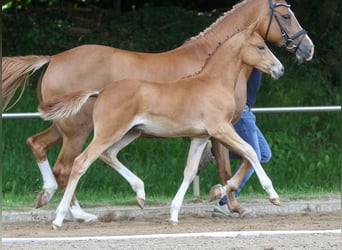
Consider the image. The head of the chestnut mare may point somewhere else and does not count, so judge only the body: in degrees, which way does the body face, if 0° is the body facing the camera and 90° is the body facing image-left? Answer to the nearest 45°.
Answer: approximately 270°

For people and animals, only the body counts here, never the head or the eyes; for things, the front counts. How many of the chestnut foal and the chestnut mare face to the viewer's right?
2

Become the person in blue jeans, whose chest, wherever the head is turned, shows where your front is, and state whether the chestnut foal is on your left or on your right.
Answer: on your right

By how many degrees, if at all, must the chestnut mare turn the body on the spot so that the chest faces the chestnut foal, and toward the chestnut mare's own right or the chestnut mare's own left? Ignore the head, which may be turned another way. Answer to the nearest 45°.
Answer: approximately 45° to the chestnut mare's own right

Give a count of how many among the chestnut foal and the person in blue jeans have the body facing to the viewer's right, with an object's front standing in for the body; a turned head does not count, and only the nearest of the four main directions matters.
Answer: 2

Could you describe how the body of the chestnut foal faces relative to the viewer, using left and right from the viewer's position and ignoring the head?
facing to the right of the viewer

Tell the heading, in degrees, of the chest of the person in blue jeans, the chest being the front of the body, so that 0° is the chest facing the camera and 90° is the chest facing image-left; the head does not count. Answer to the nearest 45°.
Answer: approximately 270°

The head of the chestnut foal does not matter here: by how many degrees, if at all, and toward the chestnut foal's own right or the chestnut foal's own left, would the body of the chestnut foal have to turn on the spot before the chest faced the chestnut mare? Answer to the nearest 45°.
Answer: approximately 135° to the chestnut foal's own left
